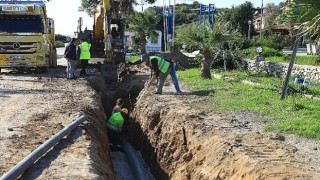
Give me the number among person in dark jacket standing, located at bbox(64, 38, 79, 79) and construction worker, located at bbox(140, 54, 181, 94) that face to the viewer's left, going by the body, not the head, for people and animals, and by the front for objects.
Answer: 1

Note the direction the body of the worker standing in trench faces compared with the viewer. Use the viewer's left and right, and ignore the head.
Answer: facing away from the viewer and to the right of the viewer

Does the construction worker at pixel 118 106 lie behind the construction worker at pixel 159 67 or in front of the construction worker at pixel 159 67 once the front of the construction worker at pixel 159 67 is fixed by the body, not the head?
in front

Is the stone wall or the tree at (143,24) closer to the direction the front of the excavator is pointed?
the stone wall

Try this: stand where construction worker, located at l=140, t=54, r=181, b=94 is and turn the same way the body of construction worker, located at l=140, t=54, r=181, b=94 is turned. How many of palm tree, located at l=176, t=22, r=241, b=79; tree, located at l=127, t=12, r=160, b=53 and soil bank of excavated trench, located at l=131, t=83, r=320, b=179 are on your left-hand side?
1

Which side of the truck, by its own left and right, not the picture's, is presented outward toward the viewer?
front

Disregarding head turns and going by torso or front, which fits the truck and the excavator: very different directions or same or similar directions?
same or similar directions

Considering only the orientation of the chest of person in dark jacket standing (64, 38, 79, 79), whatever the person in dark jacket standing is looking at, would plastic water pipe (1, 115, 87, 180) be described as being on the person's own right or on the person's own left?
on the person's own right

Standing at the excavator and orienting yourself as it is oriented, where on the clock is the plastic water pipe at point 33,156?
The plastic water pipe is roughly at 12 o'clock from the excavator.

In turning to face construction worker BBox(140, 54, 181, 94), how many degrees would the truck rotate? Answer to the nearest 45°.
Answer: approximately 45° to its left

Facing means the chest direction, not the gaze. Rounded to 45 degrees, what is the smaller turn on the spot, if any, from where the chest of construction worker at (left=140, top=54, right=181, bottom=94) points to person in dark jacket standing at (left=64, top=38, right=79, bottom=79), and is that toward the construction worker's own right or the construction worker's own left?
approximately 45° to the construction worker's own right

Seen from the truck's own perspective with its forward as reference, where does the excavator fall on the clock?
The excavator is roughly at 8 o'clock from the truck.

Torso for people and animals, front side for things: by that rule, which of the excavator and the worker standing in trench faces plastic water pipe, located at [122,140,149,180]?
the excavator

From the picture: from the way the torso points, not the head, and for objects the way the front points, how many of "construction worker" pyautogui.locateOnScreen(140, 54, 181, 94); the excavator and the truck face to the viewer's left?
1

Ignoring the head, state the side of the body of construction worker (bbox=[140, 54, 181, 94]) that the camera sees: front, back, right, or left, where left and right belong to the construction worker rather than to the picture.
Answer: left

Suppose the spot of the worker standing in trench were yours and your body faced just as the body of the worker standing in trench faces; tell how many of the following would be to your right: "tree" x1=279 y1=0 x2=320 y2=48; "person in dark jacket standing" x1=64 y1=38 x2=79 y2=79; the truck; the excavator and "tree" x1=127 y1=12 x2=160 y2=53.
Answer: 1
